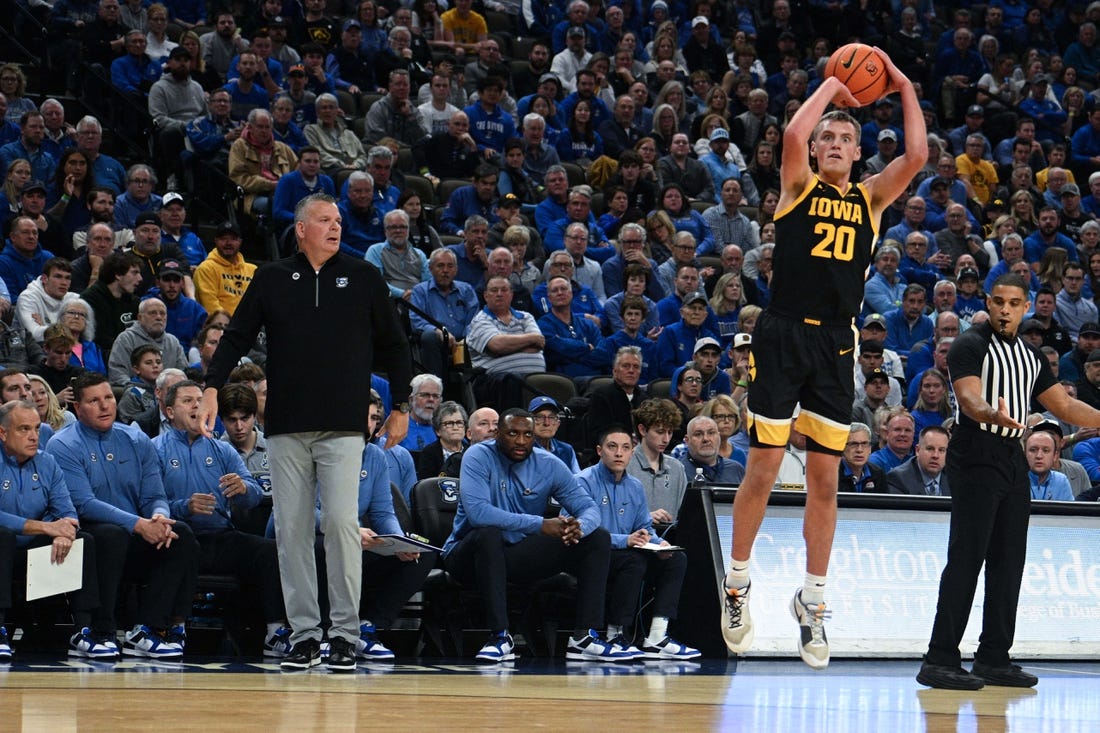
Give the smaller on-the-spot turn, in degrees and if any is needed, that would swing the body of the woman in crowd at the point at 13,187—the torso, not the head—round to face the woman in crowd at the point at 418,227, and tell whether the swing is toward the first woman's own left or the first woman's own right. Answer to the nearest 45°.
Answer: approximately 45° to the first woman's own left

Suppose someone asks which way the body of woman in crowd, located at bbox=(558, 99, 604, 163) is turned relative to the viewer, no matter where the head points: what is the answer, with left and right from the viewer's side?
facing the viewer

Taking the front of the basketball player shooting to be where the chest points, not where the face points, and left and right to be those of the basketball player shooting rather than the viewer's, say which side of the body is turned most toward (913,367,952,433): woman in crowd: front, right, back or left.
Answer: back

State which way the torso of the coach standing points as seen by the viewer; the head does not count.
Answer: toward the camera

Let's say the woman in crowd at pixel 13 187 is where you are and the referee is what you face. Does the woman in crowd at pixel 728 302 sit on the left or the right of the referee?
left

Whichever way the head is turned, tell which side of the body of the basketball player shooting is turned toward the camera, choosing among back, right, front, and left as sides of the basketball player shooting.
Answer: front

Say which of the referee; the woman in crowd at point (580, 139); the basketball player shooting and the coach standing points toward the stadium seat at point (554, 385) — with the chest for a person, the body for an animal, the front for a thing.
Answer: the woman in crowd

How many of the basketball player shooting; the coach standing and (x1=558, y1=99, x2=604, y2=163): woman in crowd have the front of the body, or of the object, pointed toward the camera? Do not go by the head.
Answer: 3

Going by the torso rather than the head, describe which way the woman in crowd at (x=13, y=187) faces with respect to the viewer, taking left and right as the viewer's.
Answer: facing the viewer and to the right of the viewer
